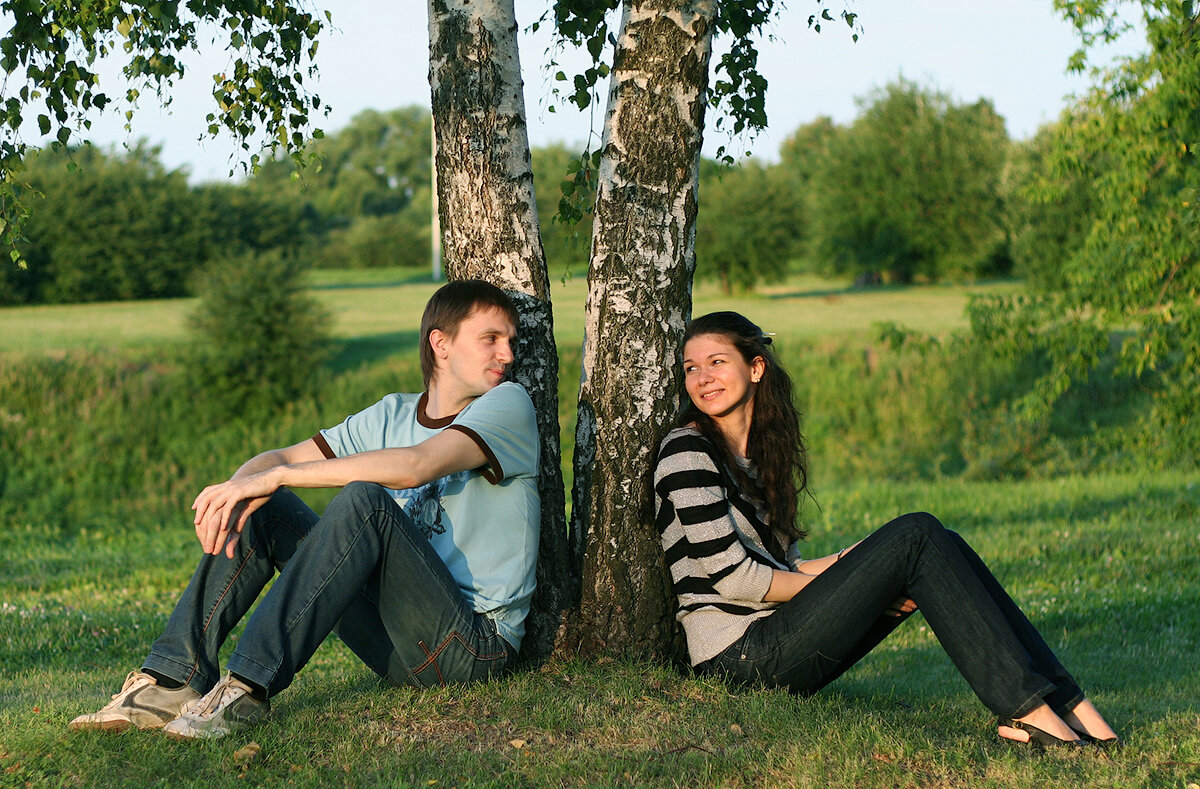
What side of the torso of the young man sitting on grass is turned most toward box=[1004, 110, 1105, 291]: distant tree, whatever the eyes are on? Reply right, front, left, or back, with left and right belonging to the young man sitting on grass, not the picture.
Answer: back

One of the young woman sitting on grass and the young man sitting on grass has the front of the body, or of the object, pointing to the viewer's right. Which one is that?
the young woman sitting on grass

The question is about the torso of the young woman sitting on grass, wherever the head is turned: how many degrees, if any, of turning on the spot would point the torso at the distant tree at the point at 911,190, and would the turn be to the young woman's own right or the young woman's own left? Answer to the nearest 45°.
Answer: approximately 90° to the young woman's own left

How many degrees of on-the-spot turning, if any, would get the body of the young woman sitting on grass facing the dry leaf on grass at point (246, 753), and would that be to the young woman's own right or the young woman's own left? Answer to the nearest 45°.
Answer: approximately 135° to the young woman's own right

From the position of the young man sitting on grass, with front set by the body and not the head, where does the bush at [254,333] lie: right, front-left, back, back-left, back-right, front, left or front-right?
back-right

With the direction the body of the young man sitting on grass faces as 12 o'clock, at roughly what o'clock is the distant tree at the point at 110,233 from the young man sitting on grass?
The distant tree is roughly at 4 o'clock from the young man sitting on grass.

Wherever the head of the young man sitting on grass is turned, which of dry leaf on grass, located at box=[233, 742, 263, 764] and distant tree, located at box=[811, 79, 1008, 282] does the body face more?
the dry leaf on grass

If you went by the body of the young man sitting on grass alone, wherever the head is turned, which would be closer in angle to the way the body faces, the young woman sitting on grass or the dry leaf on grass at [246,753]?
the dry leaf on grass

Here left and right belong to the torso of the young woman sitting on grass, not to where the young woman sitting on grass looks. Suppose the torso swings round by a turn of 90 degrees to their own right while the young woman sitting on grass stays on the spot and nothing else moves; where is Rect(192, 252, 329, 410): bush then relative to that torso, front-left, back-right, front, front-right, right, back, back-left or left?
back-right

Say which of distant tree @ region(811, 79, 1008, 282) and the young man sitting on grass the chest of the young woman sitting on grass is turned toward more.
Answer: the distant tree

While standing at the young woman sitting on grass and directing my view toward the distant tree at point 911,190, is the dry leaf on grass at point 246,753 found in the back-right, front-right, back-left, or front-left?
back-left

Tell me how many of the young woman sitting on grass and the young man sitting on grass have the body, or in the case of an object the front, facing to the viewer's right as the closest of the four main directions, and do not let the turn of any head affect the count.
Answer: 1

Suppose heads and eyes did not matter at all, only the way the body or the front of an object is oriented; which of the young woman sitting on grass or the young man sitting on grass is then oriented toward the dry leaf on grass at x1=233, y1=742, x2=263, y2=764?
the young man sitting on grass

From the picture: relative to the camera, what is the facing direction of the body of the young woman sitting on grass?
to the viewer's right

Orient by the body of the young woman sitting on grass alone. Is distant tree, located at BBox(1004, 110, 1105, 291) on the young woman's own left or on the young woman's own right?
on the young woman's own left
